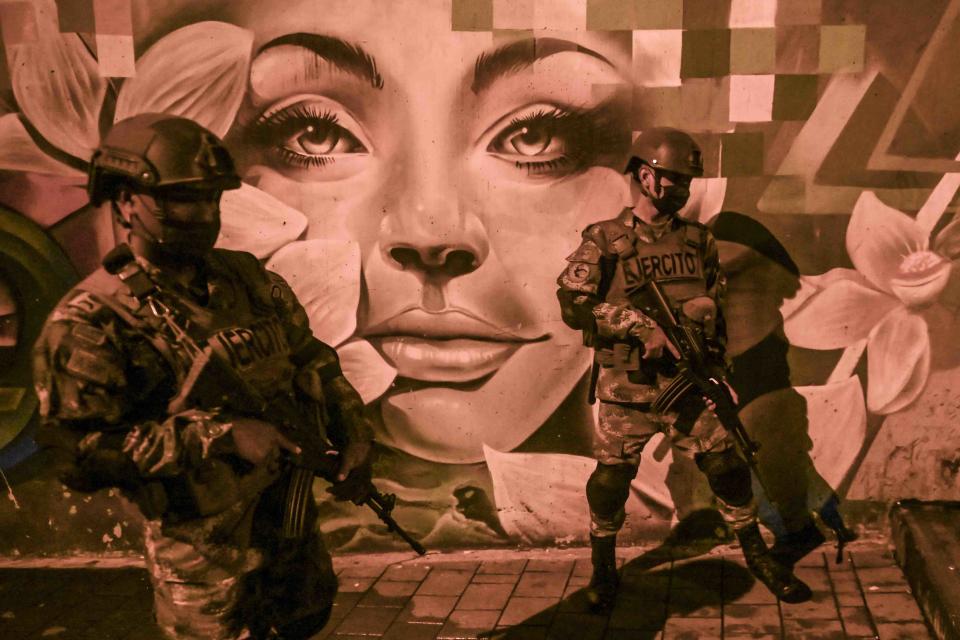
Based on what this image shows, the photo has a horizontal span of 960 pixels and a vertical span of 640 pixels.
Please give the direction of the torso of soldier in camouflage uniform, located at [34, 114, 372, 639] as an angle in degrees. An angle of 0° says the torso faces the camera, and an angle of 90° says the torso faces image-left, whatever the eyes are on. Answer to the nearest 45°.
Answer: approximately 315°

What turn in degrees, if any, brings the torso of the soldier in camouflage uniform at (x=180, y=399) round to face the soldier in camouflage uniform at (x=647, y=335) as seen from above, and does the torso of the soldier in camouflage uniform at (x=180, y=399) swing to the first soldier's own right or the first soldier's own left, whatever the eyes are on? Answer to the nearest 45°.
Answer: approximately 90° to the first soldier's own left

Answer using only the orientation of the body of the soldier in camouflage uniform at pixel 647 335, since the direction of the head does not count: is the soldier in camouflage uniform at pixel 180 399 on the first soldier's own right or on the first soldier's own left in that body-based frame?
on the first soldier's own right

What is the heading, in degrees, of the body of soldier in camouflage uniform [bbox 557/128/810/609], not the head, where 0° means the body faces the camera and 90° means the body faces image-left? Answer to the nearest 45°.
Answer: approximately 315°
